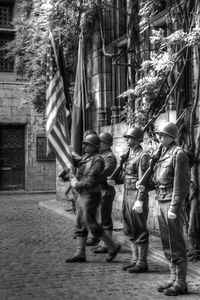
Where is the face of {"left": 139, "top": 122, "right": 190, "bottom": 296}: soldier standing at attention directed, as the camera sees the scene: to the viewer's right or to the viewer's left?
to the viewer's left

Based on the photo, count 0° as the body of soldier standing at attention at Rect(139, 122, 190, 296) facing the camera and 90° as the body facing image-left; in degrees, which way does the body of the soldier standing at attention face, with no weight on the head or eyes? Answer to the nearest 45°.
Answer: approximately 45°

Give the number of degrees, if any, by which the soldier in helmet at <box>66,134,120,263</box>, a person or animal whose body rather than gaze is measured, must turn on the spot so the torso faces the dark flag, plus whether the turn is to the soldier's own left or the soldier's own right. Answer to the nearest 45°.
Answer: approximately 90° to the soldier's own right

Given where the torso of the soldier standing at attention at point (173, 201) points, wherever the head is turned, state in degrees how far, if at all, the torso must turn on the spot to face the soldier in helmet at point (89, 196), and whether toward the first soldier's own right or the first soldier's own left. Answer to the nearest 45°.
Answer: approximately 90° to the first soldier's own right

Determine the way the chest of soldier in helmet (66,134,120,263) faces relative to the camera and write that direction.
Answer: to the viewer's left

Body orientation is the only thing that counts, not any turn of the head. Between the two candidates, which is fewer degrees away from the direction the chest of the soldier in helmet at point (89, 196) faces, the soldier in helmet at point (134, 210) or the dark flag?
the dark flag

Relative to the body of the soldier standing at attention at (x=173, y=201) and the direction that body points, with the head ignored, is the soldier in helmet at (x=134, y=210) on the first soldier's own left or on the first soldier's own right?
on the first soldier's own right

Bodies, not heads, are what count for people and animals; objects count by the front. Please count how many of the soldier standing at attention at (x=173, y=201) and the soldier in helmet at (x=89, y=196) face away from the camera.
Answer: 0

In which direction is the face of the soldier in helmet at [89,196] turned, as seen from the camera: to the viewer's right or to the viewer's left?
to the viewer's left
